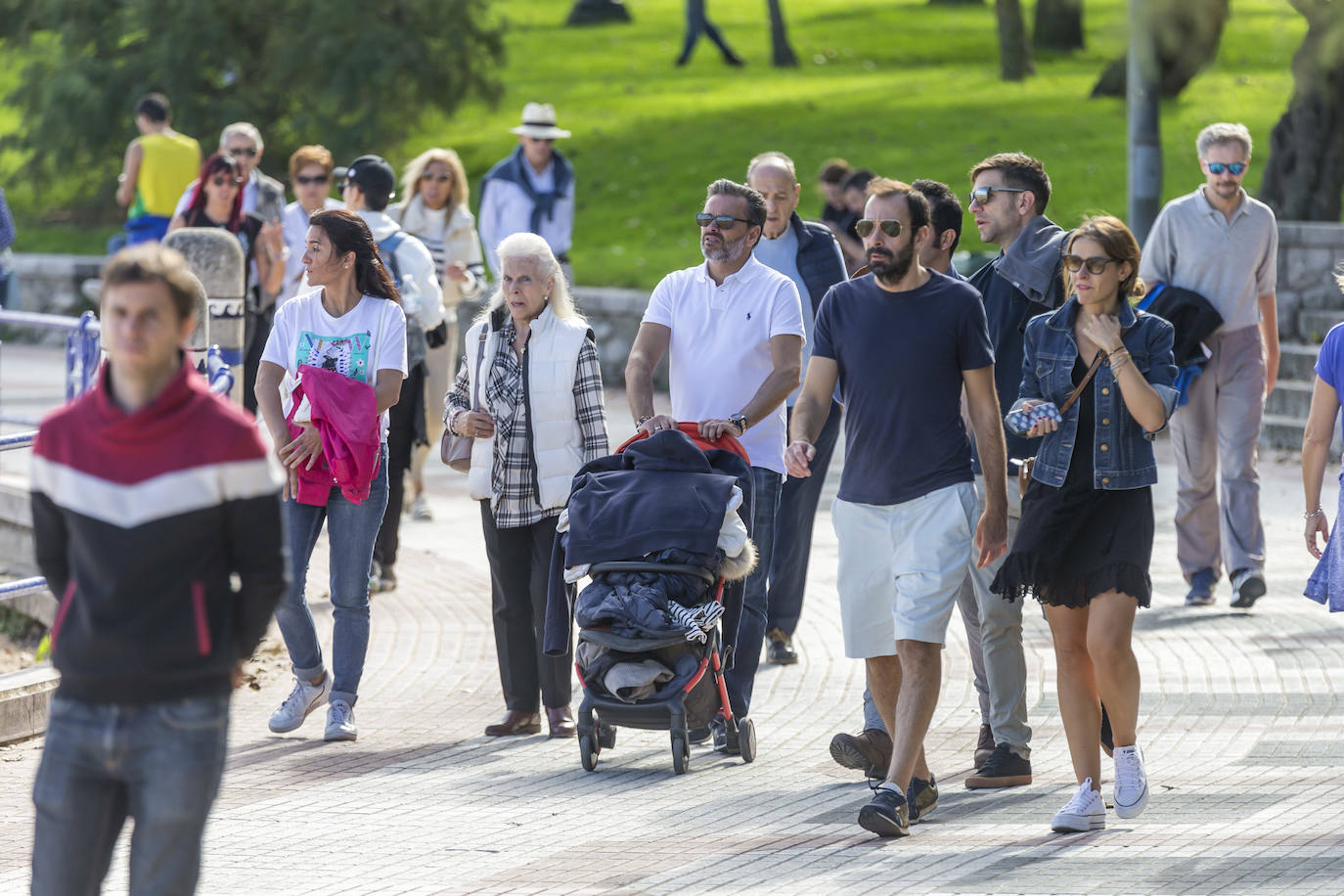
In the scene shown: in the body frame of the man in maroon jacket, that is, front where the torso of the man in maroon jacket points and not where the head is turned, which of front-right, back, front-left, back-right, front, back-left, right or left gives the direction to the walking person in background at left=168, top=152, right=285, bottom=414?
back

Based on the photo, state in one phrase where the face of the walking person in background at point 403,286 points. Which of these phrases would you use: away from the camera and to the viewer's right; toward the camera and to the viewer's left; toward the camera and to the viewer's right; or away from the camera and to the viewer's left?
away from the camera and to the viewer's left

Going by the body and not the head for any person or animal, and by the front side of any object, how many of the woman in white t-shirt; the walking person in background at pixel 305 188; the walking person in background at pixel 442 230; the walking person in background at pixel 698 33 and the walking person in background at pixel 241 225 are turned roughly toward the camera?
4

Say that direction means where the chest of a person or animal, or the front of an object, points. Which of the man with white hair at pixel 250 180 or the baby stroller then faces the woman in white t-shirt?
the man with white hair

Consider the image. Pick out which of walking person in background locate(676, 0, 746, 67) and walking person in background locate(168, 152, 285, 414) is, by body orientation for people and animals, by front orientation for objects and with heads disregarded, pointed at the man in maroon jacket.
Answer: walking person in background locate(168, 152, 285, 414)

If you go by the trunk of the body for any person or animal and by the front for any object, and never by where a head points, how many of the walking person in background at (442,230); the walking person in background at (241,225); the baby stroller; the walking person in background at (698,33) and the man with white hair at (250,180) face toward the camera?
4

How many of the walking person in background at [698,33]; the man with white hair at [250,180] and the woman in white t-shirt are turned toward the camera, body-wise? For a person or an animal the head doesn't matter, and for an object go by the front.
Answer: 2

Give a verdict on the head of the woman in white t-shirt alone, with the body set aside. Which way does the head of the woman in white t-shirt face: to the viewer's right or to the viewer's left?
to the viewer's left
